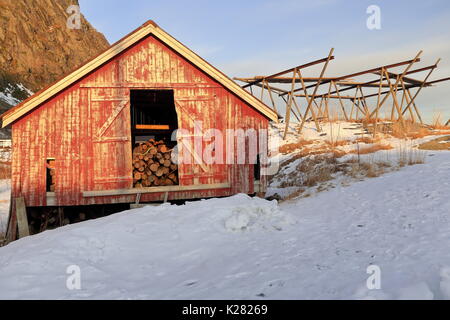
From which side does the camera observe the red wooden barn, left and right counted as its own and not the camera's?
front
